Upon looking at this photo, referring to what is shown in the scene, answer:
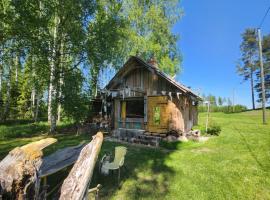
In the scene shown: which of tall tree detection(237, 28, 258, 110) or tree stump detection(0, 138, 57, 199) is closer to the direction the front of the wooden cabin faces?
the tree stump

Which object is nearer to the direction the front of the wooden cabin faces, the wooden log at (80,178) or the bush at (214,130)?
the wooden log

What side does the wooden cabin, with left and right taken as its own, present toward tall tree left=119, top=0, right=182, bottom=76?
back

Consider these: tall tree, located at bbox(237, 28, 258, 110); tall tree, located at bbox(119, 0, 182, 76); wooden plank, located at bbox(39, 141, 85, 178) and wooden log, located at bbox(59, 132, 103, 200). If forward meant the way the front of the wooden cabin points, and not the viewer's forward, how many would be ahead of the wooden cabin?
2

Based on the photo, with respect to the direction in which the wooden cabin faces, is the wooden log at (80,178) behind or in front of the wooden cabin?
in front

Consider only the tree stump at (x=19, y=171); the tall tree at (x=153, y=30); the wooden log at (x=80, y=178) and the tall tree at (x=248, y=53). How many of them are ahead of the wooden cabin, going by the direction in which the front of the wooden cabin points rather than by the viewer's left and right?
2

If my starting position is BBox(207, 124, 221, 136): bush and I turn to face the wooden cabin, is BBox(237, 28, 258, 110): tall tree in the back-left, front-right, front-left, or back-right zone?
back-right

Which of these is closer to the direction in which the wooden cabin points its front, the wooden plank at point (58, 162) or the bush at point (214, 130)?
the wooden plank

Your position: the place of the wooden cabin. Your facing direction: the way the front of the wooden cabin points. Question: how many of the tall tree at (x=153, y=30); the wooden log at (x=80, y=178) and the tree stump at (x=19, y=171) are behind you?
1

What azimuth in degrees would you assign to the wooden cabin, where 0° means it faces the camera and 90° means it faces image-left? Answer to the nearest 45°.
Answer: approximately 0°

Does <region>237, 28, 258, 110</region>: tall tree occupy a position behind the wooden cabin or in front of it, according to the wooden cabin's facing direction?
behind

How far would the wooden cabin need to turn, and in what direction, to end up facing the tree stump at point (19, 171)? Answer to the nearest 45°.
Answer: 0° — it already faces it
